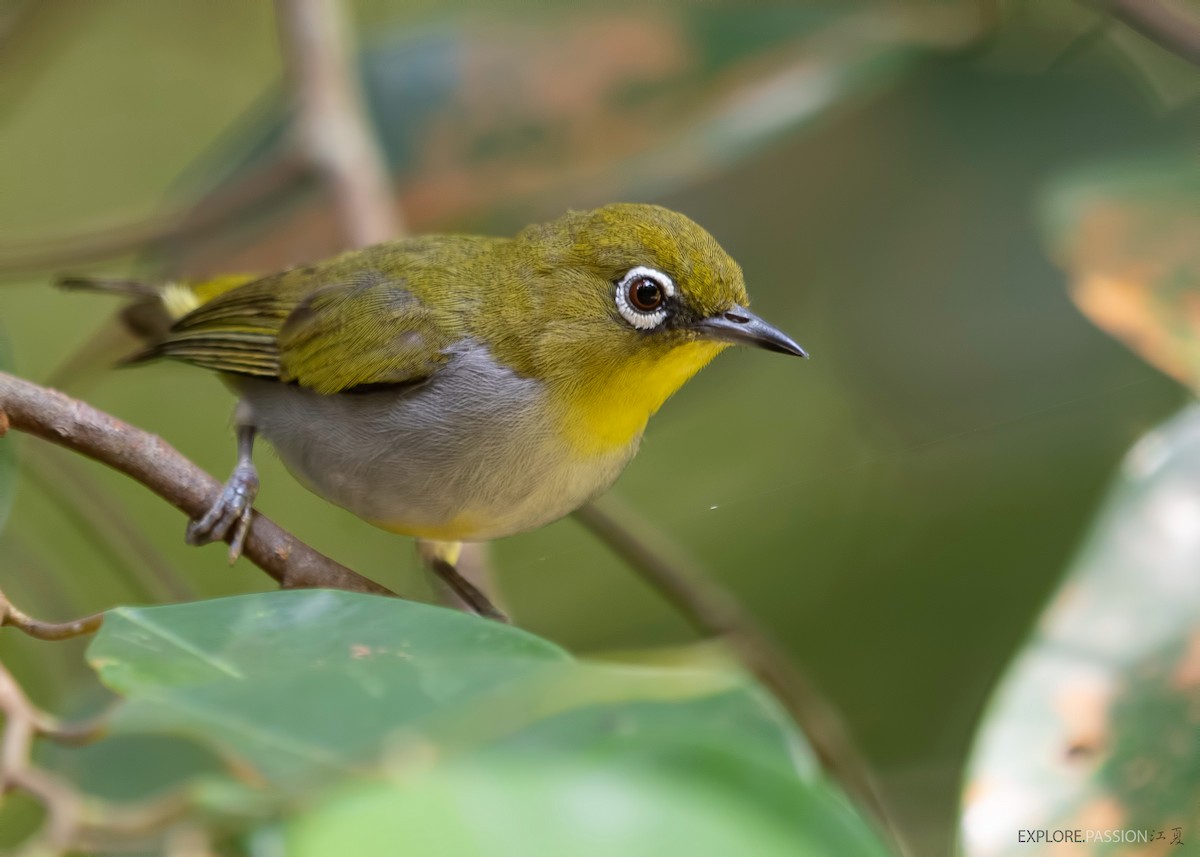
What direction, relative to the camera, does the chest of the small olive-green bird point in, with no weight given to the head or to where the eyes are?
to the viewer's right

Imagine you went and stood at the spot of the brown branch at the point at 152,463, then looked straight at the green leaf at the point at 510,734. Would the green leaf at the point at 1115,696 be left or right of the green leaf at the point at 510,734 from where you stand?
left

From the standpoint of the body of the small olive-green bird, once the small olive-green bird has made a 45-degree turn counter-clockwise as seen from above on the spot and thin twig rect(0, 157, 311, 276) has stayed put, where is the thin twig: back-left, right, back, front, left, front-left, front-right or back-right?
left

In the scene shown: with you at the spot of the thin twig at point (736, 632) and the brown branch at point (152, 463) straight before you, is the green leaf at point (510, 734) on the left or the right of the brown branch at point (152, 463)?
left
